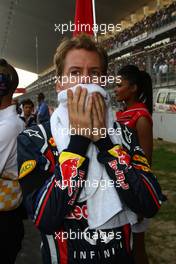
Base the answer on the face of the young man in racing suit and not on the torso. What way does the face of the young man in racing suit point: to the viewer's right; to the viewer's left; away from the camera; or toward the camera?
toward the camera

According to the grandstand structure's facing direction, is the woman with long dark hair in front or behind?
in front

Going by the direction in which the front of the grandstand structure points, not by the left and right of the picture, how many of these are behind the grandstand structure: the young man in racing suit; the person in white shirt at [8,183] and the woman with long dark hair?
0

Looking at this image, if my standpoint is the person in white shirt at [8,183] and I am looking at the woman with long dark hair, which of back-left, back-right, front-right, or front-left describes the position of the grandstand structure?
front-left

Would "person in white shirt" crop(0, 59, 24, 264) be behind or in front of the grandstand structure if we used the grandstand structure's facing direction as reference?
in front

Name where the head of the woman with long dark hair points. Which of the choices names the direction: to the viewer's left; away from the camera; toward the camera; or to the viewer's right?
to the viewer's left

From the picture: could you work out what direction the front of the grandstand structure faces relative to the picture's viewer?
facing the viewer and to the left of the viewer

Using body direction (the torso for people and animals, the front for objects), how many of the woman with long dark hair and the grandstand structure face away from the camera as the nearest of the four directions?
0

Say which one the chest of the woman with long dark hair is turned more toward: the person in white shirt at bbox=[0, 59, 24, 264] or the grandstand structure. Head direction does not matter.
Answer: the person in white shirt
